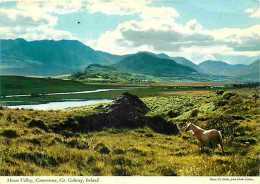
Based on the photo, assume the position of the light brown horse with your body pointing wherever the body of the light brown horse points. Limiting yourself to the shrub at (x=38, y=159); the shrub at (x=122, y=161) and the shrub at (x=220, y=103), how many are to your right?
1

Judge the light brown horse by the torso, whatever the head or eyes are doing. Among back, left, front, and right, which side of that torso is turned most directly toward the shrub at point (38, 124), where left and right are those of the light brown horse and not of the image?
front

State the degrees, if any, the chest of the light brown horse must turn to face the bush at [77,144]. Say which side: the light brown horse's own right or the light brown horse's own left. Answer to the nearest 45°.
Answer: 0° — it already faces it

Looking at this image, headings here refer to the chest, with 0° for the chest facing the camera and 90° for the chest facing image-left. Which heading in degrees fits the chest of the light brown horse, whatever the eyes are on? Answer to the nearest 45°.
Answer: approximately 90°

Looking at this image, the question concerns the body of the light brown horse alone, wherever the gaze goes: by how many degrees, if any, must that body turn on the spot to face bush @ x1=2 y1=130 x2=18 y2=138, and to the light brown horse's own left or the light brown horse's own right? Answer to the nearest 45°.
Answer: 0° — it already faces it

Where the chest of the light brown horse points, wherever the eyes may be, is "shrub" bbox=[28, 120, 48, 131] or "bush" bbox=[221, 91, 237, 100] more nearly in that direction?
the shrub

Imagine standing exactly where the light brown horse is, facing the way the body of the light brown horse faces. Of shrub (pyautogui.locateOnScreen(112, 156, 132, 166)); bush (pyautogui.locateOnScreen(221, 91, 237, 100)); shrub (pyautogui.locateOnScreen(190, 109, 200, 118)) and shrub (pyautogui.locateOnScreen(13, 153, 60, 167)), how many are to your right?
2

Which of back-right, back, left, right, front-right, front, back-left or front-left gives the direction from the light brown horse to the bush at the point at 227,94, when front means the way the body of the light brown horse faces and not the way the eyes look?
right

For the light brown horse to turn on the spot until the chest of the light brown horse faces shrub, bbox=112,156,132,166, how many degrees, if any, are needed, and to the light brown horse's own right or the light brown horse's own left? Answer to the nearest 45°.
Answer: approximately 45° to the light brown horse's own left

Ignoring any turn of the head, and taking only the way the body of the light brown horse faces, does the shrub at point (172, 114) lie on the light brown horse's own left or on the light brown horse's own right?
on the light brown horse's own right

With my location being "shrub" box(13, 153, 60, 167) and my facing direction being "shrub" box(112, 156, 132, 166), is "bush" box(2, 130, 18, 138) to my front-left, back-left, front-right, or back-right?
back-left

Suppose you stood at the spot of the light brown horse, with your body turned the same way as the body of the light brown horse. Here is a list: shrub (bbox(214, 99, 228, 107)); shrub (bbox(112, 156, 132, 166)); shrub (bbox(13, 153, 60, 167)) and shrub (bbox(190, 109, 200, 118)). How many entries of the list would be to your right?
2

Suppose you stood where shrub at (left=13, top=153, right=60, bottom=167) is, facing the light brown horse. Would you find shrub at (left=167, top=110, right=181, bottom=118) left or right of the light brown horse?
left

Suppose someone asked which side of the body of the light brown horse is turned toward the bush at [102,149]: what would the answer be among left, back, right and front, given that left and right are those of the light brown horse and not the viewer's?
front
